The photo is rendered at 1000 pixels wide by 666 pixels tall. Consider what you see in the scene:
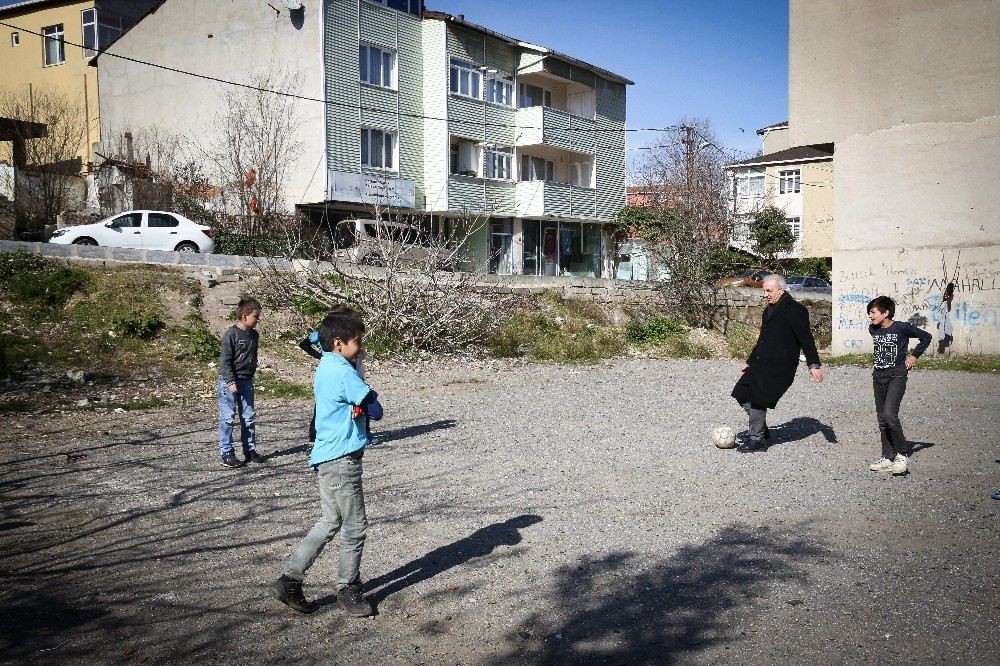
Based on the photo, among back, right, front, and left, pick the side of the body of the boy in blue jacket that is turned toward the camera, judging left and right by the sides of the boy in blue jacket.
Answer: right

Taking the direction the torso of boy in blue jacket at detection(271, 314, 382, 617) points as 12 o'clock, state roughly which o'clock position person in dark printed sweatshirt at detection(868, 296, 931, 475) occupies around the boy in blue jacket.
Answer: The person in dark printed sweatshirt is roughly at 11 o'clock from the boy in blue jacket.

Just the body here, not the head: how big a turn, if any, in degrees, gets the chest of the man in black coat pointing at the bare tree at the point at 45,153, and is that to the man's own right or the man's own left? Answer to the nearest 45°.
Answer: approximately 90° to the man's own right

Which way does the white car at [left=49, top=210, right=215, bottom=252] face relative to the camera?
to the viewer's left

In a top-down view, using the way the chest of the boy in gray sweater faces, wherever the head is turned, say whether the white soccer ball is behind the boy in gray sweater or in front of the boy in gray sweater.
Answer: in front

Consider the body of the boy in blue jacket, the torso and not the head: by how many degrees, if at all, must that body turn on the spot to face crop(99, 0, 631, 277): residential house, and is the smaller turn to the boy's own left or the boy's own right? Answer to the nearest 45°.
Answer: approximately 90° to the boy's own left

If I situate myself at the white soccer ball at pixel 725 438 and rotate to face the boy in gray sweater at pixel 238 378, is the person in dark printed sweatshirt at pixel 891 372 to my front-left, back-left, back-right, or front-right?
back-left

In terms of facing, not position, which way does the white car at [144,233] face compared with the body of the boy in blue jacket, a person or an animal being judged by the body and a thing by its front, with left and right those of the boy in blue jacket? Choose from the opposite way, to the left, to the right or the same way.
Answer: the opposite way

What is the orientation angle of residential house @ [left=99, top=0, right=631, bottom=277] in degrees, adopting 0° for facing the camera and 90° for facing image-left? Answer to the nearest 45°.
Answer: approximately 315°

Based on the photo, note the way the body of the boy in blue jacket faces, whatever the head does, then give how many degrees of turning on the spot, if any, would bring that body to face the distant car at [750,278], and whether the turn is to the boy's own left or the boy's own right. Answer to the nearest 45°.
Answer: approximately 45° to the boy's own left

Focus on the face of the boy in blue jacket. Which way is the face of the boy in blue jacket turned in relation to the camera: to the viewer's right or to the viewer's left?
to the viewer's right

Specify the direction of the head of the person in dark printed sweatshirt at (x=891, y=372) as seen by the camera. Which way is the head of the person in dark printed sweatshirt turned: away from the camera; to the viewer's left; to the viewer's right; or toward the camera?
to the viewer's left

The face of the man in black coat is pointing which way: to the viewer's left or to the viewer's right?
to the viewer's left
